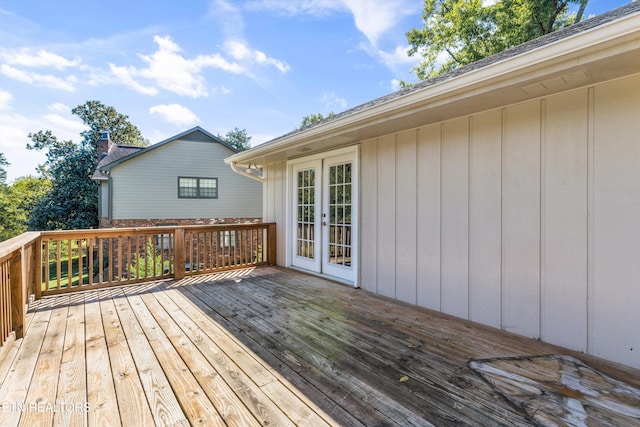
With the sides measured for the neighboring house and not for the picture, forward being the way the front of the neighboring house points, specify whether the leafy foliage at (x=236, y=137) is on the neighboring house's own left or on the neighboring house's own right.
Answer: on the neighboring house's own left

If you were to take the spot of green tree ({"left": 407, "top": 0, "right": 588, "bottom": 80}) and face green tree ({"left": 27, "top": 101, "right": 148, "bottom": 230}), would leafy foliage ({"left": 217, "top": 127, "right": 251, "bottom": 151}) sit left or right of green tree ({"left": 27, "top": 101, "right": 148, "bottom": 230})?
right

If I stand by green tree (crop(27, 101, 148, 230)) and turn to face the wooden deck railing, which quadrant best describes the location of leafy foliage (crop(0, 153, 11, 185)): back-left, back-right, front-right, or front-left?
back-right
